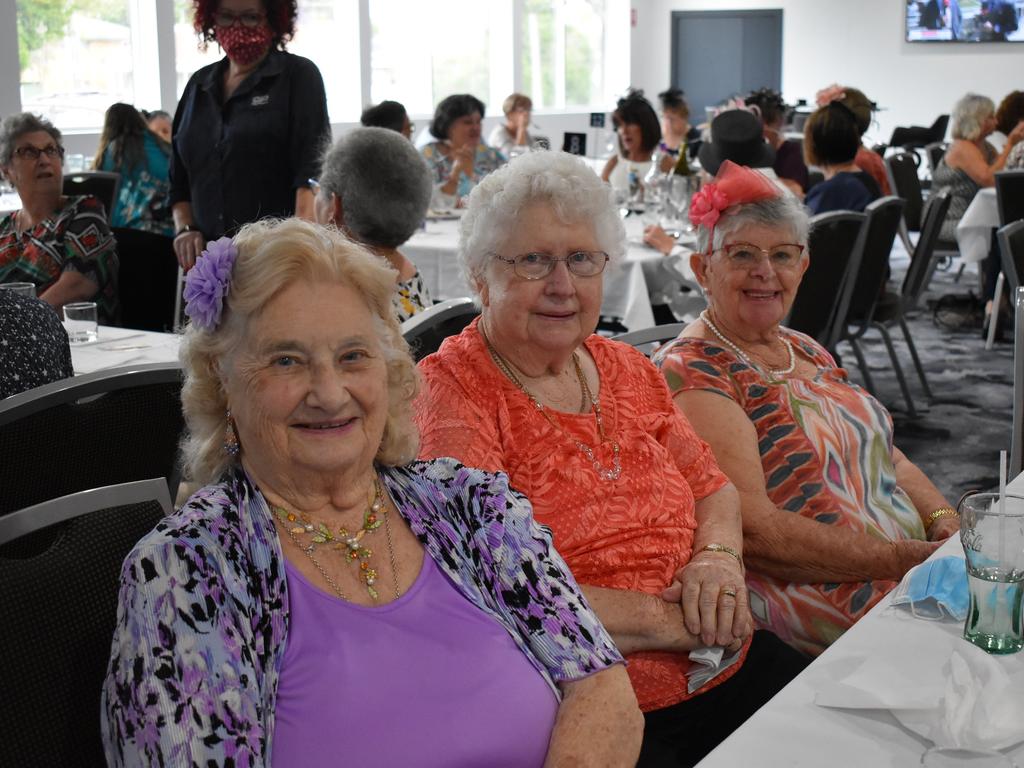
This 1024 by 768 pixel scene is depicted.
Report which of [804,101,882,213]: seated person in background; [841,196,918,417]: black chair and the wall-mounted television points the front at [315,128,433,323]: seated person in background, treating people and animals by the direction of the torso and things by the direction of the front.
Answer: the wall-mounted television

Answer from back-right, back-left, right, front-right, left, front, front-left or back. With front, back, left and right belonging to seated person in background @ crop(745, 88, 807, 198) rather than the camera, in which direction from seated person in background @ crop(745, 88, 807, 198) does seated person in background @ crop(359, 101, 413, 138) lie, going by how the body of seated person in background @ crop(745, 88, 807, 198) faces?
front-left

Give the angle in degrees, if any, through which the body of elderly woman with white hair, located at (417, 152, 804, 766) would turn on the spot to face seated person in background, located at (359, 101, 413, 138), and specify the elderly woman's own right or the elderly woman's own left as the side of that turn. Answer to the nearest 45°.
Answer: approximately 135° to the elderly woman's own left

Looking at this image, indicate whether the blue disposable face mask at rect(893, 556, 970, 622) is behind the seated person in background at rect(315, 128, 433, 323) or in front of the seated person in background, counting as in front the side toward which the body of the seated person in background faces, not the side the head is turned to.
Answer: behind

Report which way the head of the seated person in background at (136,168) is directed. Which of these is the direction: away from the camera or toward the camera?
away from the camera

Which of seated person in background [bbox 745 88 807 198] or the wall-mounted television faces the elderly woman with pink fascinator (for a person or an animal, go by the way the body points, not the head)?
the wall-mounted television

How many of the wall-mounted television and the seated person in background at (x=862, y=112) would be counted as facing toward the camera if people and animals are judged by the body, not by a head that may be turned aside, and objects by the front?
1

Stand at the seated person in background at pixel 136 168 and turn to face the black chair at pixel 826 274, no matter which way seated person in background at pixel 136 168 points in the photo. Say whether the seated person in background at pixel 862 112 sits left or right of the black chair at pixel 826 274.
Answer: left

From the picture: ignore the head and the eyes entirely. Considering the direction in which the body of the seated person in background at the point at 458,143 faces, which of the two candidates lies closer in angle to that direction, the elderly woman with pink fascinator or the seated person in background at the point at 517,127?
the elderly woman with pink fascinator

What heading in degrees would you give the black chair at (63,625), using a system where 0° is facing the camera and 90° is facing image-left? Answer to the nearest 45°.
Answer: approximately 135°
